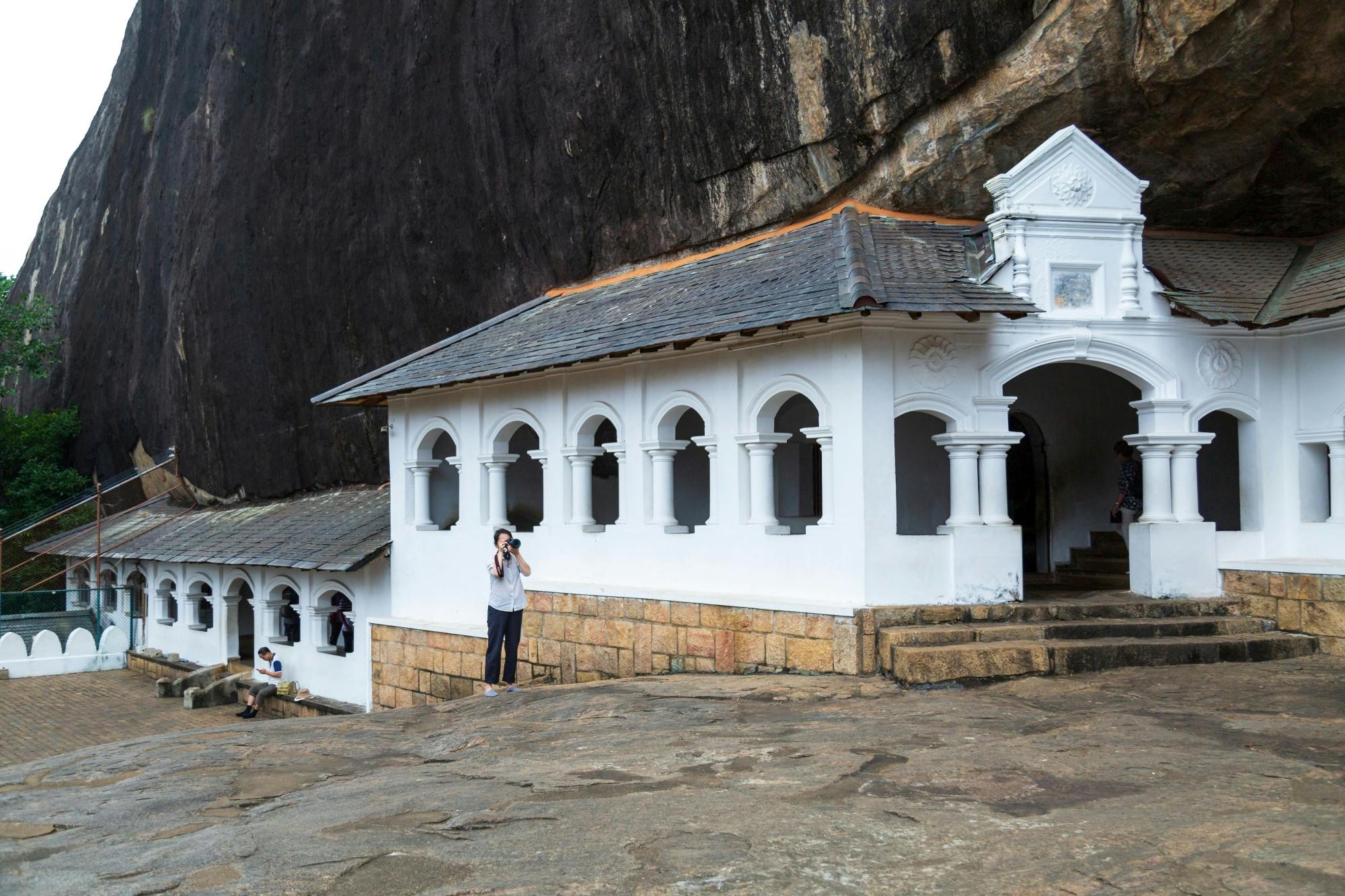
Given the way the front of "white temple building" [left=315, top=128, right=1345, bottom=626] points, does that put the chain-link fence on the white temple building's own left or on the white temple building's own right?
on the white temple building's own right

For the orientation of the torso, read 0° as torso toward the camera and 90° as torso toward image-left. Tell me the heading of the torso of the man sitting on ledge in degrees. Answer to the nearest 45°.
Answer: approximately 45°

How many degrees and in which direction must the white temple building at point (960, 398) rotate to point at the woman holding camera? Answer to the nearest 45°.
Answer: approximately 90° to its right

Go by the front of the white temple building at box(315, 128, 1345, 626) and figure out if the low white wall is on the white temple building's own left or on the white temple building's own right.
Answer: on the white temple building's own right

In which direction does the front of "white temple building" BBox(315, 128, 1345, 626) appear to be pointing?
toward the camera

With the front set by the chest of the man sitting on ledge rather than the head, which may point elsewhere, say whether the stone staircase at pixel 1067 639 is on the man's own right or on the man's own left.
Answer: on the man's own left

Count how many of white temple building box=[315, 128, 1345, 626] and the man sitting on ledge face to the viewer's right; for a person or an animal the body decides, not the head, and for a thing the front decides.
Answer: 0

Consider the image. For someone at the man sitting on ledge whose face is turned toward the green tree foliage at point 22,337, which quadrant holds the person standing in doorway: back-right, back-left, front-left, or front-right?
back-right

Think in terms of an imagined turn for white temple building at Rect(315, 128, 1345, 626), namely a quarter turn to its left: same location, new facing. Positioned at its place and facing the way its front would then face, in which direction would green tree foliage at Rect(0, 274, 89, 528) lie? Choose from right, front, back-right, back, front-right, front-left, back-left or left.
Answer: back-left

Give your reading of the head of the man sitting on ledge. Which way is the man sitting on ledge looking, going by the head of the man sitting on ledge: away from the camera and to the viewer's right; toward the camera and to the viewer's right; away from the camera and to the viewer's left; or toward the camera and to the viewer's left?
toward the camera and to the viewer's left
